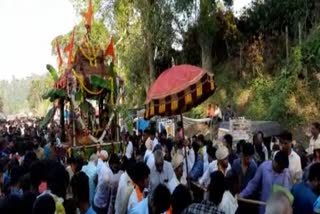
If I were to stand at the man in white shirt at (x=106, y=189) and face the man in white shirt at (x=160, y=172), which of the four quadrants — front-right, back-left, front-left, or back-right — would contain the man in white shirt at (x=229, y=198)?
front-right

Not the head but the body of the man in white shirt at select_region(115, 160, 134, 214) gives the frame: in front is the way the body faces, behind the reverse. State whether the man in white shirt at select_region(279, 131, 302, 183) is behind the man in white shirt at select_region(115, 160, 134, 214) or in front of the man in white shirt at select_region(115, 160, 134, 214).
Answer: in front

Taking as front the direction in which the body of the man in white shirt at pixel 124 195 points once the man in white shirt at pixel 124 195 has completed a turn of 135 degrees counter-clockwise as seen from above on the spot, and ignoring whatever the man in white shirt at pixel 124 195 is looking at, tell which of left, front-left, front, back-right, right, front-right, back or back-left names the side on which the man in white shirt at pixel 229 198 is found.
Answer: back

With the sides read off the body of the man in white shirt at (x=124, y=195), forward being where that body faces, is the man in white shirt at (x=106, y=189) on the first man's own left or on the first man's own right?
on the first man's own left
